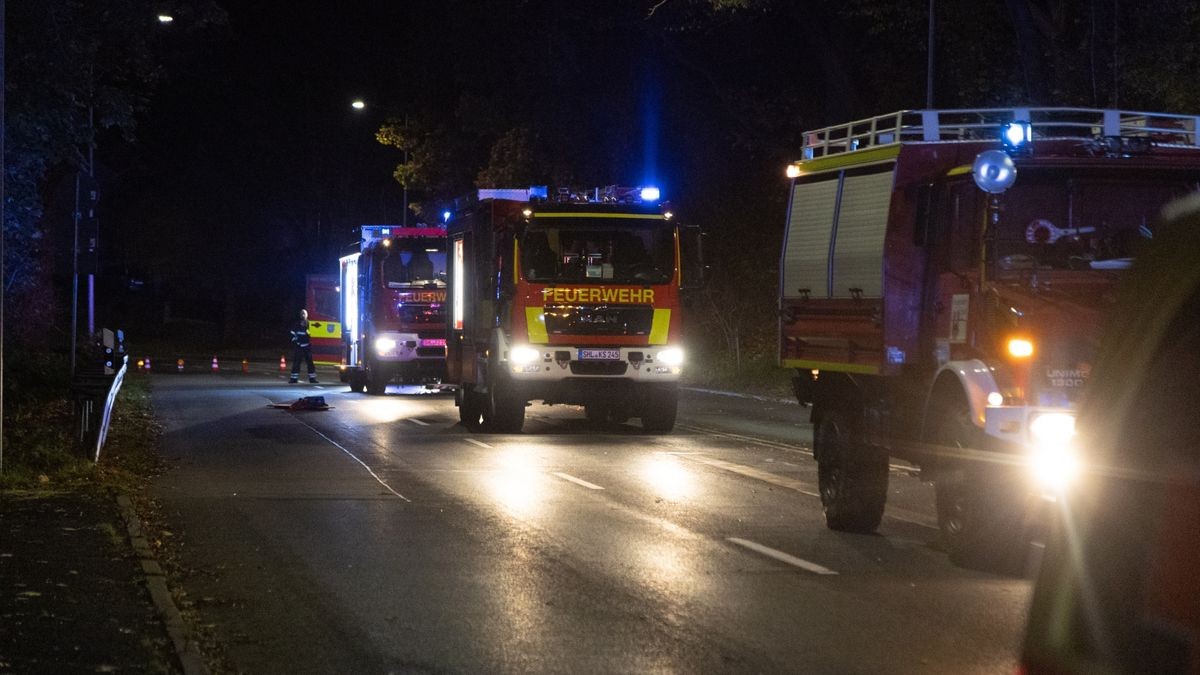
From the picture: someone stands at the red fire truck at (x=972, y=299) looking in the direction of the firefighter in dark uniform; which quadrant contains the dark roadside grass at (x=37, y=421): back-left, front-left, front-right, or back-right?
front-left

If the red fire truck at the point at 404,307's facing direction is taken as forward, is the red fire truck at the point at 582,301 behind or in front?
in front

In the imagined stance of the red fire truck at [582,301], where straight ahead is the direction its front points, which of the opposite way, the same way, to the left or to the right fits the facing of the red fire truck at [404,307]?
the same way

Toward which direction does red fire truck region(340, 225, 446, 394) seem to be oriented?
toward the camera

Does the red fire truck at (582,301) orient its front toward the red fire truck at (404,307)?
no

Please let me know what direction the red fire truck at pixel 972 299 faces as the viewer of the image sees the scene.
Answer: facing the viewer and to the right of the viewer

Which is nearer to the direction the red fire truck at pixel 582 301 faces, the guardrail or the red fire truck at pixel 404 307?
the guardrail

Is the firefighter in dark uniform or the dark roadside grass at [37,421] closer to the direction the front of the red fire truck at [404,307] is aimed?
the dark roadside grass

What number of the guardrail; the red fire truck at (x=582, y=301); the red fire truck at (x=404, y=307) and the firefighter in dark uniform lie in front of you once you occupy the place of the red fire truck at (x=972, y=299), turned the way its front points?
0

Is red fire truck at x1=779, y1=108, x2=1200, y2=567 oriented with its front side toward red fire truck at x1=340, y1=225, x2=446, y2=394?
no

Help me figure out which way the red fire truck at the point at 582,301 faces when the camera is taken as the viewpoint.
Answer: facing the viewer

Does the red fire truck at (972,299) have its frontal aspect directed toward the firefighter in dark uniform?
no

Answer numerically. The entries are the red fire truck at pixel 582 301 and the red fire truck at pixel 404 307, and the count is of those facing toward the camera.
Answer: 2
